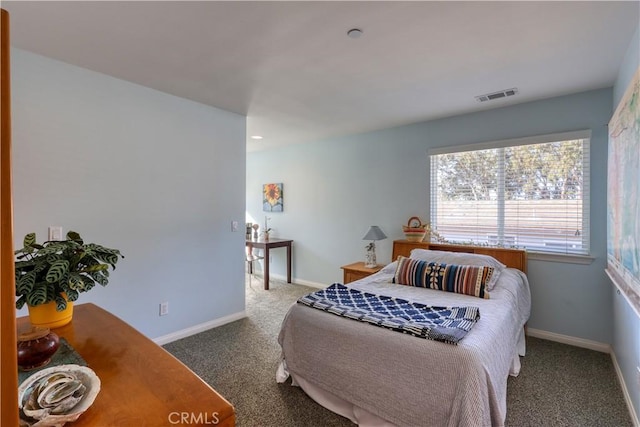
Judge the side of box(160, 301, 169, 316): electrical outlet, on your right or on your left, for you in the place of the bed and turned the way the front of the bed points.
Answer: on your right

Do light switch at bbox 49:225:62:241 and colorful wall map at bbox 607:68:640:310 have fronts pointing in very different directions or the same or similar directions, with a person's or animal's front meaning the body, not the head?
very different directions

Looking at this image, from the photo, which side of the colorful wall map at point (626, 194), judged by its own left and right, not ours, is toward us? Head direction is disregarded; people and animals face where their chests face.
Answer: left

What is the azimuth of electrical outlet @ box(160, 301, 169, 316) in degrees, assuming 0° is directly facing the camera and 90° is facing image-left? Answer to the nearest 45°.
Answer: approximately 315°
